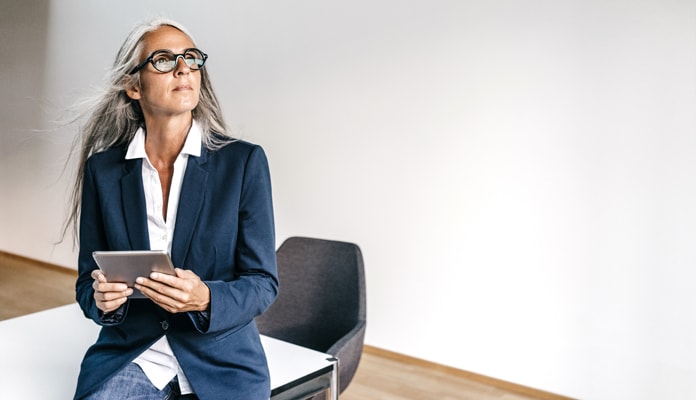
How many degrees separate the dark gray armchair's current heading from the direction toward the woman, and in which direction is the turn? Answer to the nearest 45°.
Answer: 0° — it already faces them

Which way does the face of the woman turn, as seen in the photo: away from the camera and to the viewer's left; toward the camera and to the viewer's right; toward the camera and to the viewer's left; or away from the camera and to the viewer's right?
toward the camera and to the viewer's right

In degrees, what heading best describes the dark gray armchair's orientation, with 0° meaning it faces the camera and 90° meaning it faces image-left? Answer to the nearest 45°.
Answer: approximately 45°

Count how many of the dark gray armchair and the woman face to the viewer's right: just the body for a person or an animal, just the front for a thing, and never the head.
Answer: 0

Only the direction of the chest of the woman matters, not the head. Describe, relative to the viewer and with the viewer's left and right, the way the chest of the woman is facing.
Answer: facing the viewer

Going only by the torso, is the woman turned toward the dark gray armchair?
no

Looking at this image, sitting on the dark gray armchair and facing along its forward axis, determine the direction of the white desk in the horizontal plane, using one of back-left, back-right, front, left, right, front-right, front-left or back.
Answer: front
